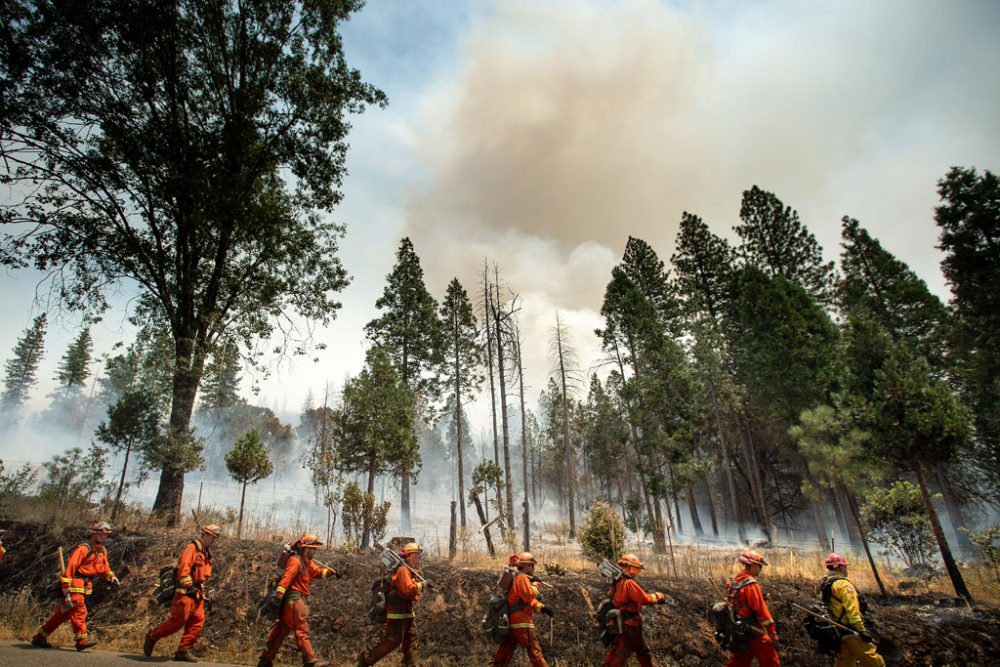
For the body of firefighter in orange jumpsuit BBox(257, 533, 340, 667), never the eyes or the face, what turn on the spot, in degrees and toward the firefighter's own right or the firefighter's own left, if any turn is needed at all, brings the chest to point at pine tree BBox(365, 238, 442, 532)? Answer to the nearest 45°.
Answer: approximately 90° to the firefighter's own left

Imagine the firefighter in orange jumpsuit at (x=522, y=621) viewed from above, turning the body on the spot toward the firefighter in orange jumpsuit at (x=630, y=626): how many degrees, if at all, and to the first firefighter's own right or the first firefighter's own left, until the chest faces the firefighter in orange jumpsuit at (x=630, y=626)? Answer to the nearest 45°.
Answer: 0° — they already face them

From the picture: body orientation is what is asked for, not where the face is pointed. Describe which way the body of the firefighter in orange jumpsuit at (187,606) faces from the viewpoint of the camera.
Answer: to the viewer's right

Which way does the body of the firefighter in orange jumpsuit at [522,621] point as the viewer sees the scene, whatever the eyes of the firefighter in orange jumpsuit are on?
to the viewer's right

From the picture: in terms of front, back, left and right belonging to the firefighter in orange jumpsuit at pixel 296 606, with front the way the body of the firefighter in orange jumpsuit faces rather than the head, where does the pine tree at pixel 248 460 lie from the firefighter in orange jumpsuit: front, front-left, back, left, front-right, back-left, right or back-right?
left

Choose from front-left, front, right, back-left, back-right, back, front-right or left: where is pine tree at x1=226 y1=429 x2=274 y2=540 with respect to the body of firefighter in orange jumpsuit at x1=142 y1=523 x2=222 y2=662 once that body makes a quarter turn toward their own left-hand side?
front

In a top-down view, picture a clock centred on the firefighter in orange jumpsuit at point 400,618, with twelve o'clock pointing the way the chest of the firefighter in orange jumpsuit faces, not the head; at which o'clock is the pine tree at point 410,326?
The pine tree is roughly at 9 o'clock from the firefighter in orange jumpsuit.

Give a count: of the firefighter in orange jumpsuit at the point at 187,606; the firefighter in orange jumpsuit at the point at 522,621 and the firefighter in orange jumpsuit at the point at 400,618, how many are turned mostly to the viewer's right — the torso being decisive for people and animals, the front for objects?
3

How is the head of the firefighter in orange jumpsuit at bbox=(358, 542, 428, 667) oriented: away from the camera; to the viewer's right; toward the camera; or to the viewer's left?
to the viewer's right

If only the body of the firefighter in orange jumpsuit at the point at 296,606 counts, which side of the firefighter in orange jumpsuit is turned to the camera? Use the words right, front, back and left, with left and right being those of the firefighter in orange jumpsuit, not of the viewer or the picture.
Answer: right

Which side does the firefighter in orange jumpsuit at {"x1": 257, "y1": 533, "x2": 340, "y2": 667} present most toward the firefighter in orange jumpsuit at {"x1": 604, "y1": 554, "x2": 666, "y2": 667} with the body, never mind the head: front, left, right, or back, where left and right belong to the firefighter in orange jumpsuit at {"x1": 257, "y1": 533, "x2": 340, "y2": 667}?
front

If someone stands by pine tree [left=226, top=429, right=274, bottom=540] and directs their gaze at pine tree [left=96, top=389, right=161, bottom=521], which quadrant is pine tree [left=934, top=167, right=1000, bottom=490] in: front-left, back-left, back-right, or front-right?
back-right

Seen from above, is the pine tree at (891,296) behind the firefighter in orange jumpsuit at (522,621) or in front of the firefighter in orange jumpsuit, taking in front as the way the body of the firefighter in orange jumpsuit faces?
in front

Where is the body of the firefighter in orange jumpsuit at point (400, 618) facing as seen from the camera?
to the viewer's right
